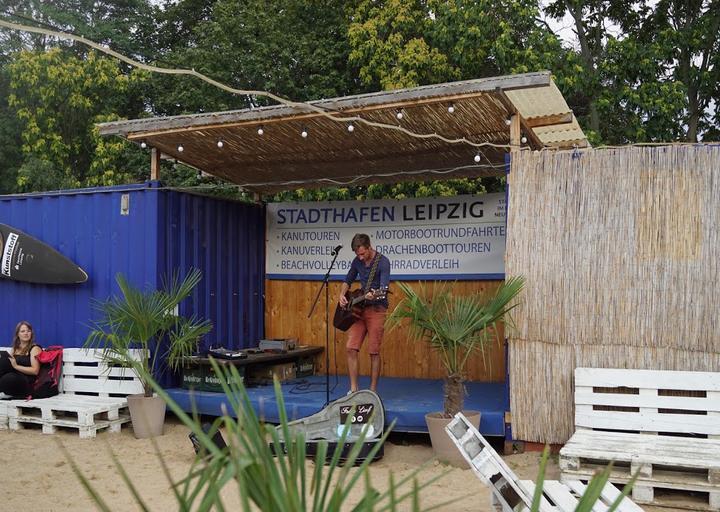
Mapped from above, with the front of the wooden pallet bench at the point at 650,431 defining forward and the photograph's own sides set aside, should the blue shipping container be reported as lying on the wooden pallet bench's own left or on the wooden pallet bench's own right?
on the wooden pallet bench's own right

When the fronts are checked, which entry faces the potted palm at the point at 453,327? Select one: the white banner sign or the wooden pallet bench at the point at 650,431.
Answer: the white banner sign

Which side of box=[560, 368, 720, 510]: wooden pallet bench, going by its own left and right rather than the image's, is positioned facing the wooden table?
right

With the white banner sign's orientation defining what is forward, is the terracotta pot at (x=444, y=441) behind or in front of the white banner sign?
in front

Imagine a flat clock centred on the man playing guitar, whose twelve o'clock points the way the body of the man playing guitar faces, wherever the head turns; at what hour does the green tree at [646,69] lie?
The green tree is roughly at 6 o'clock from the man playing guitar.

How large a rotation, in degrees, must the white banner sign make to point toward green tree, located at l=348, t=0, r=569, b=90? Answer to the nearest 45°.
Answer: approximately 180°

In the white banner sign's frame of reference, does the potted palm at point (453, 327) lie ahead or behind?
ahead

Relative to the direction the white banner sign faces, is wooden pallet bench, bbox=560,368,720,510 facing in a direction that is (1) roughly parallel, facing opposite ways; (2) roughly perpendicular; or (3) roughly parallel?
roughly parallel

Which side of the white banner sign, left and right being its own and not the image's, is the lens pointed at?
front

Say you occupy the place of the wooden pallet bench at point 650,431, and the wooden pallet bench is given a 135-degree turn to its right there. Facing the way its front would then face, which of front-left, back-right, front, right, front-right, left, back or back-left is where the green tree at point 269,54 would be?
front

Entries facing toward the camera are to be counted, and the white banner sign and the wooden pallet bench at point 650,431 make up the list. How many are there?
2

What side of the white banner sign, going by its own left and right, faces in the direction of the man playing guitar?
front

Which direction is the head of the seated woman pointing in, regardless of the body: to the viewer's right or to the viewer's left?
to the viewer's right

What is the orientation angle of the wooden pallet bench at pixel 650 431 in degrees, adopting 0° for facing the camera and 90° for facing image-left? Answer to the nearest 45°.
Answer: approximately 0°

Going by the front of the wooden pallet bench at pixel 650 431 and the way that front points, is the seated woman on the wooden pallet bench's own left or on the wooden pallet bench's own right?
on the wooden pallet bench's own right

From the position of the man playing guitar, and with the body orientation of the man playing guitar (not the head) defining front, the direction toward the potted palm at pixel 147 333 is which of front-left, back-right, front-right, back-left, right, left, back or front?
front-right

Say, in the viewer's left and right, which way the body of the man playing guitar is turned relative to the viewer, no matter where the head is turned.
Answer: facing the viewer and to the left of the viewer
